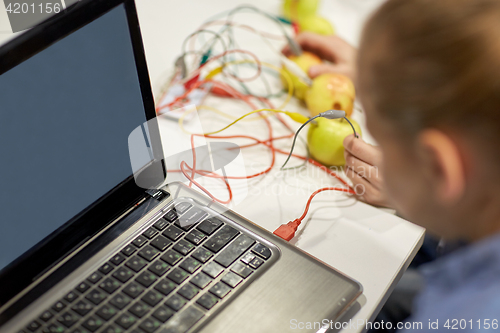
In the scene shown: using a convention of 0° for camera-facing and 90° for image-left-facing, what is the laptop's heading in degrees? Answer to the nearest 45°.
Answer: approximately 315°

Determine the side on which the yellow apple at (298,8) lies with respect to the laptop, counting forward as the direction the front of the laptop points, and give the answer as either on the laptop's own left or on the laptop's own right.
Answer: on the laptop's own left
